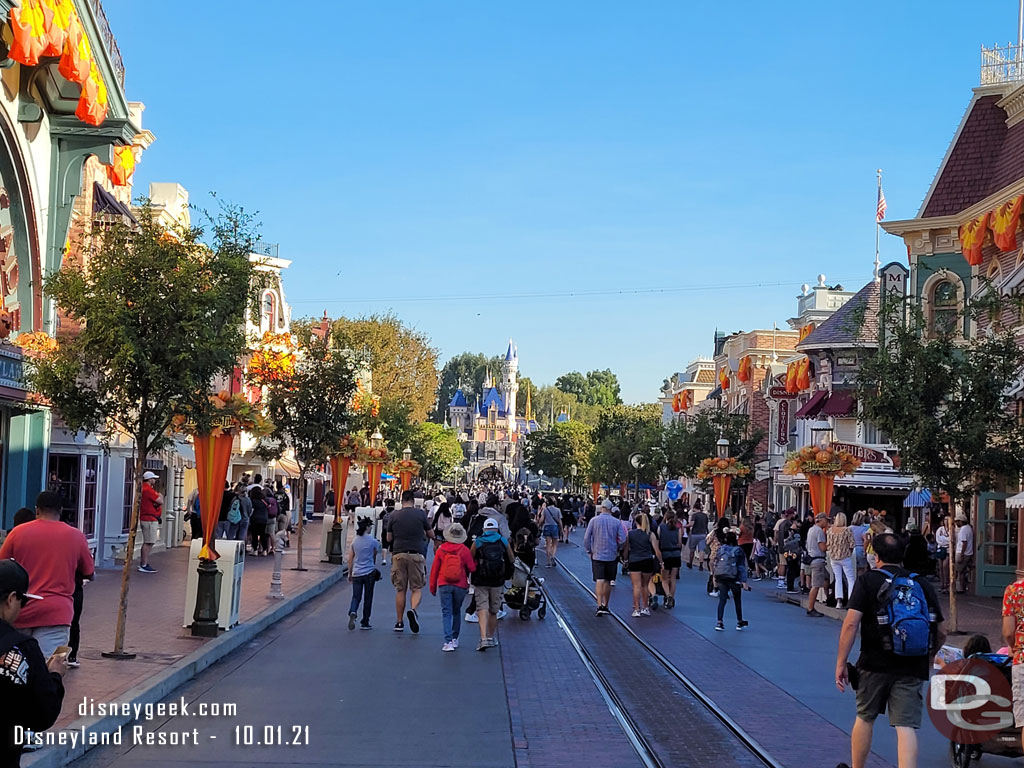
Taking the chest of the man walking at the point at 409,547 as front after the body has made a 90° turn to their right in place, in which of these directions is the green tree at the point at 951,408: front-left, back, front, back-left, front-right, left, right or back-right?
front

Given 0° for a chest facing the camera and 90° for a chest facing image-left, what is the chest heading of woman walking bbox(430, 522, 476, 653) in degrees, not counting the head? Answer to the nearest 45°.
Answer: approximately 180°

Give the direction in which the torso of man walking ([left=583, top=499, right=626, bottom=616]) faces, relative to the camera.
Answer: away from the camera

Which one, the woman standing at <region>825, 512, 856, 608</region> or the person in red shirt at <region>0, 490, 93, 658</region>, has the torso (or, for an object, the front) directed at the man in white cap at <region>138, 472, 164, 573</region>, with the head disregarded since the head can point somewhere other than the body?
the person in red shirt

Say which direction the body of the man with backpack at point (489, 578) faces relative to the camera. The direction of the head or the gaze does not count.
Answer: away from the camera

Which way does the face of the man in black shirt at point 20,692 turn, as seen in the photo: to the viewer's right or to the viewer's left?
to the viewer's right

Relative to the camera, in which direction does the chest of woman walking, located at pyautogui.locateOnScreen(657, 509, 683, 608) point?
away from the camera

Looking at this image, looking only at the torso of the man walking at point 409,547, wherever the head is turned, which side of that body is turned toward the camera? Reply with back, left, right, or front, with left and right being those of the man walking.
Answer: back

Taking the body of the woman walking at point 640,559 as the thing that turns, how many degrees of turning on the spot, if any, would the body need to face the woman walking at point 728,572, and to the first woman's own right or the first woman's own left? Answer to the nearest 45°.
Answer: approximately 135° to the first woman's own right

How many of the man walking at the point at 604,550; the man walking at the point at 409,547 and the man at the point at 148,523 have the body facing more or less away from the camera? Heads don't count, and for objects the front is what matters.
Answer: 2

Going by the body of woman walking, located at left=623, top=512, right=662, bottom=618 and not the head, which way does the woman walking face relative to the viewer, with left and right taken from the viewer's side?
facing away from the viewer

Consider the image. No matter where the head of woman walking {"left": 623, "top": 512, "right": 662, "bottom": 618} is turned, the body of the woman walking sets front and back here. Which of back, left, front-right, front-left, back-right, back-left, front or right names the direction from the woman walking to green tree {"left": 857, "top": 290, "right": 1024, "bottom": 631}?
right

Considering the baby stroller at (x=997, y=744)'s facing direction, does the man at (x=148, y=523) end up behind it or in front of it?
in front

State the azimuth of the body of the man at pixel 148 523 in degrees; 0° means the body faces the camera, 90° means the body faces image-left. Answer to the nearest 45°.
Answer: approximately 270°

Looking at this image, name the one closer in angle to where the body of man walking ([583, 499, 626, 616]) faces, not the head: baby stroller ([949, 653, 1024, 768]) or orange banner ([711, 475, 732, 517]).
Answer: the orange banner

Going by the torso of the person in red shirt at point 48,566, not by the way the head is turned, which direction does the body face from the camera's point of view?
away from the camera
